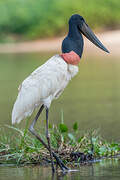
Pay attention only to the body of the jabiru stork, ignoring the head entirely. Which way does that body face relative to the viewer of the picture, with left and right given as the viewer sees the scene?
facing to the right of the viewer
